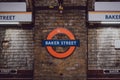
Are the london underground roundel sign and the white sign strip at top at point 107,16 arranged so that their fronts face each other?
no

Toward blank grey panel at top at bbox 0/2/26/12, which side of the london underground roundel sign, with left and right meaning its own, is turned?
right

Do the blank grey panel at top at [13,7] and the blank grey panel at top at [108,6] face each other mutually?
no

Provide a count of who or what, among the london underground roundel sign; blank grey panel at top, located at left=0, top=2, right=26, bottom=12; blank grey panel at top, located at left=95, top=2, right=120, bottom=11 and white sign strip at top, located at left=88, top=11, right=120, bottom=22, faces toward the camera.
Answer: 4

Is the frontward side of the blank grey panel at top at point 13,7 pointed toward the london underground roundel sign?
no

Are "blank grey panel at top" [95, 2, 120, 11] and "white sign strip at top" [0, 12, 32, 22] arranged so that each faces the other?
no

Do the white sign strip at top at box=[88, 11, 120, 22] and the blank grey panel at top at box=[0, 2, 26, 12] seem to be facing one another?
no

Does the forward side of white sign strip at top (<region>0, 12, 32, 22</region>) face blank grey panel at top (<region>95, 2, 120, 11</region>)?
no

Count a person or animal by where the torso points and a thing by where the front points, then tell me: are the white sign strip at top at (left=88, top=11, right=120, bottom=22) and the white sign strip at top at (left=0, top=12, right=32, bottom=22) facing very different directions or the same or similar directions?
same or similar directions

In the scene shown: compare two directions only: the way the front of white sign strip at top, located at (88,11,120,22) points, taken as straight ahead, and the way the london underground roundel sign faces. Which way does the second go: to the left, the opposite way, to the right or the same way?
the same way

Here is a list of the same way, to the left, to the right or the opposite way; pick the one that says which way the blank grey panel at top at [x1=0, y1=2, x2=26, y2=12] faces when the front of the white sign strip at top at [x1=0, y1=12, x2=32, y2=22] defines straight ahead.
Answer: the same way

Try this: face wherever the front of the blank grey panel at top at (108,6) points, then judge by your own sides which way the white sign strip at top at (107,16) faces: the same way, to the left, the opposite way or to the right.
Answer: the same way

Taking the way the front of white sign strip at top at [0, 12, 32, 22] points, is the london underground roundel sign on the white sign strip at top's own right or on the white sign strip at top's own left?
on the white sign strip at top's own left

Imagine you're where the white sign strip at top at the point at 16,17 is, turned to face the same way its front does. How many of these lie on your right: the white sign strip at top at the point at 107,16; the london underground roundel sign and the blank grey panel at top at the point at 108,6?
0

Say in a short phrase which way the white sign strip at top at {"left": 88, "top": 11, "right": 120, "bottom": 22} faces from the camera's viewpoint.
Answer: facing the viewer

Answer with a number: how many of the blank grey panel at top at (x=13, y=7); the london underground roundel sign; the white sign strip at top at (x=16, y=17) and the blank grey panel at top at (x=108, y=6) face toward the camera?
4

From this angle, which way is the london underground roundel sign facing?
toward the camera

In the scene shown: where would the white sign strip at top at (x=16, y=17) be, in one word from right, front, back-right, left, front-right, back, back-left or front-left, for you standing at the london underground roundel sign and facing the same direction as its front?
right

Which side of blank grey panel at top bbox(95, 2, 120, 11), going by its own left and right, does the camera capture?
front
